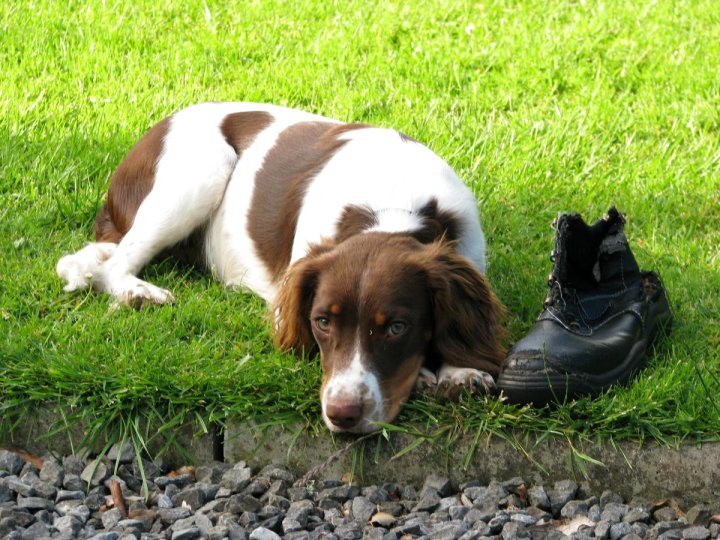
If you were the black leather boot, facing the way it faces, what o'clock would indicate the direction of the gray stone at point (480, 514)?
The gray stone is roughly at 11 o'clock from the black leather boot.

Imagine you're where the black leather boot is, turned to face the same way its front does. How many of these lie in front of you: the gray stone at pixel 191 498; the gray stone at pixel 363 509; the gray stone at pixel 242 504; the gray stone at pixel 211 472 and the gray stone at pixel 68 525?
5

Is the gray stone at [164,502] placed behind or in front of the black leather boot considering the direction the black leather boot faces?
in front

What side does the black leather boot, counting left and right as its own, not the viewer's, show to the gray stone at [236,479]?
front

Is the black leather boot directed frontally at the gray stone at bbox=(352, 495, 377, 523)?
yes

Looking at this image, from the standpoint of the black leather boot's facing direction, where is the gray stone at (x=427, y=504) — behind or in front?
in front

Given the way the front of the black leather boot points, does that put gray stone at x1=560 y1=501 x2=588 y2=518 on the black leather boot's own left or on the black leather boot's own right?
on the black leather boot's own left

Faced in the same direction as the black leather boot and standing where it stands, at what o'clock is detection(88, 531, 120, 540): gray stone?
The gray stone is roughly at 12 o'clock from the black leather boot.

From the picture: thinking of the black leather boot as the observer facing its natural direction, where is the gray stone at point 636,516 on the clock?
The gray stone is roughly at 10 o'clock from the black leather boot.

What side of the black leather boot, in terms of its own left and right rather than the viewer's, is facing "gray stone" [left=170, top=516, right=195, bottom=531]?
front

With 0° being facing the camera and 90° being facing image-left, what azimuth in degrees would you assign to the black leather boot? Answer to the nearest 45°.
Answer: approximately 45°

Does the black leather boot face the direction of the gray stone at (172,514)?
yes

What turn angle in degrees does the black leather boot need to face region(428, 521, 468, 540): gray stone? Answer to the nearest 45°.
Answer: approximately 45° to its left

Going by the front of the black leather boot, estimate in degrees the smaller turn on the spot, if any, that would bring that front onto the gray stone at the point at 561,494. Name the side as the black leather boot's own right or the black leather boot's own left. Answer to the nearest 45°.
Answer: approximately 45° to the black leather boot's own left

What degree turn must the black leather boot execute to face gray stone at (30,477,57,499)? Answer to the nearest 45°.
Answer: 0° — it already faces it

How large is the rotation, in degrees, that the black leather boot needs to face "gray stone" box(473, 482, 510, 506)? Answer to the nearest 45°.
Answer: approximately 45° to its left
